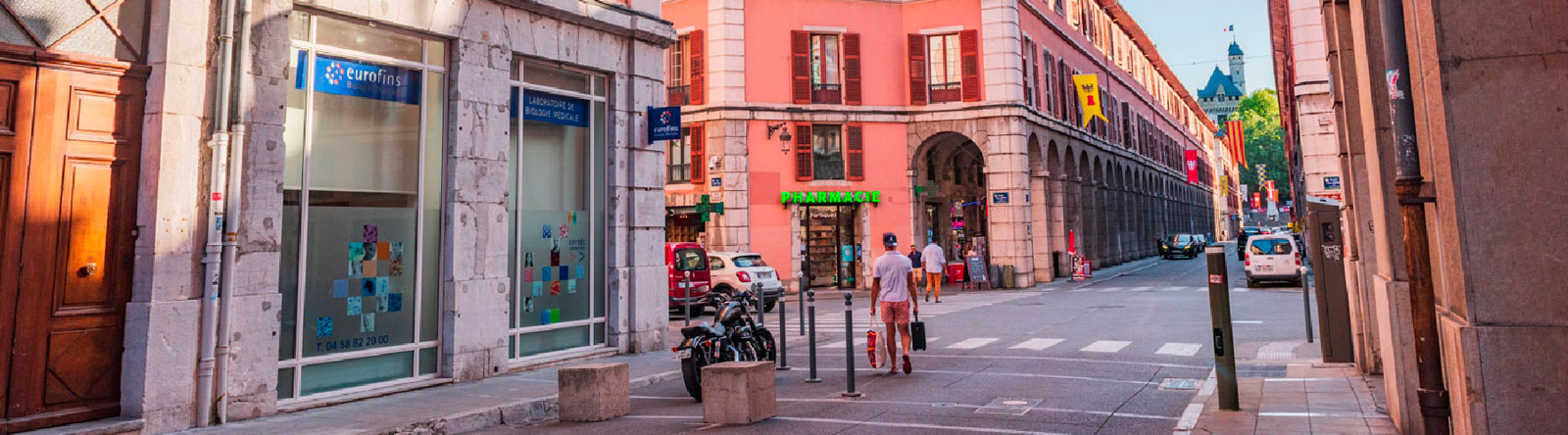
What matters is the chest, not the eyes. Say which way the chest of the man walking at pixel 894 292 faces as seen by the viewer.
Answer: away from the camera

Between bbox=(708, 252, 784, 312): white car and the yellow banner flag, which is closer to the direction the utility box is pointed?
the white car

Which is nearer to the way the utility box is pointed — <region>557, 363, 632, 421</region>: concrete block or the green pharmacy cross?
the concrete block

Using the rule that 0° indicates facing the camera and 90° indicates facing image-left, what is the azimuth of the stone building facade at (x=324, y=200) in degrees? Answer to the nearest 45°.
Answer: approximately 315°

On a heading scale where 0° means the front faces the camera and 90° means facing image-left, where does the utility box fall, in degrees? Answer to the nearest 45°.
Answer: approximately 0°

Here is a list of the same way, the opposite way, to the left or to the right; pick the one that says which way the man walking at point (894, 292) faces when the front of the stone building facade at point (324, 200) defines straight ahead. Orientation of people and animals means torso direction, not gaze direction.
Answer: to the left

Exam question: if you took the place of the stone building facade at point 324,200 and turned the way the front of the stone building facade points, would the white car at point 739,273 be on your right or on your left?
on your left
